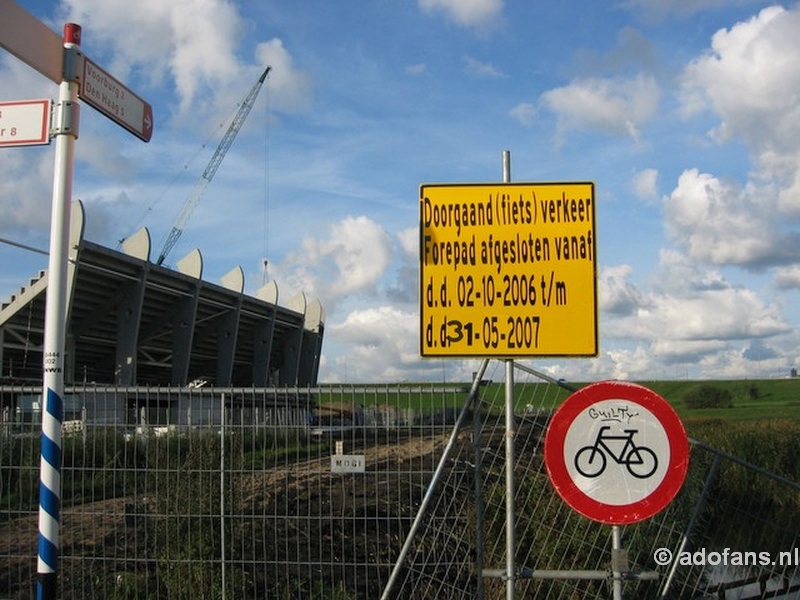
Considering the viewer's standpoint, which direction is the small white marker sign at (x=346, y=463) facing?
facing the viewer

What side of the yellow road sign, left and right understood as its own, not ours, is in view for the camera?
front

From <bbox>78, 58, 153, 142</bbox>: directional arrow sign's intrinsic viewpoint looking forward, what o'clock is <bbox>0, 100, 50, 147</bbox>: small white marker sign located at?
The small white marker sign is roughly at 4 o'clock from the directional arrow sign.

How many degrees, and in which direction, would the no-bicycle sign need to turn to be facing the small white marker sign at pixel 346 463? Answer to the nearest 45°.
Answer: approximately 135° to its right

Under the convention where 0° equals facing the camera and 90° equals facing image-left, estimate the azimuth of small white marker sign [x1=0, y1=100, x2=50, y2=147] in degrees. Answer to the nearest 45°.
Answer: approximately 0°

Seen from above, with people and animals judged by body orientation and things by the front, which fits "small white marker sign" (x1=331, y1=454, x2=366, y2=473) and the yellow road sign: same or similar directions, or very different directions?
same or similar directions

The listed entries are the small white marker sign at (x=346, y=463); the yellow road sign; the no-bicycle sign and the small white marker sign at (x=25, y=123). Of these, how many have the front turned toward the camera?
4

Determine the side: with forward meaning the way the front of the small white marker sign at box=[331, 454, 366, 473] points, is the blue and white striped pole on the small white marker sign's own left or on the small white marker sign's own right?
on the small white marker sign's own right

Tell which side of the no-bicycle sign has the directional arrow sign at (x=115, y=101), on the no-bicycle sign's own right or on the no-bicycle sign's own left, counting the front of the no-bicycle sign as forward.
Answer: on the no-bicycle sign's own right

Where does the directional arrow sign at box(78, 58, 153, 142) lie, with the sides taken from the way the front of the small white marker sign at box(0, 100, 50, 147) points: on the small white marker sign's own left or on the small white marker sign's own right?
on the small white marker sign's own left
